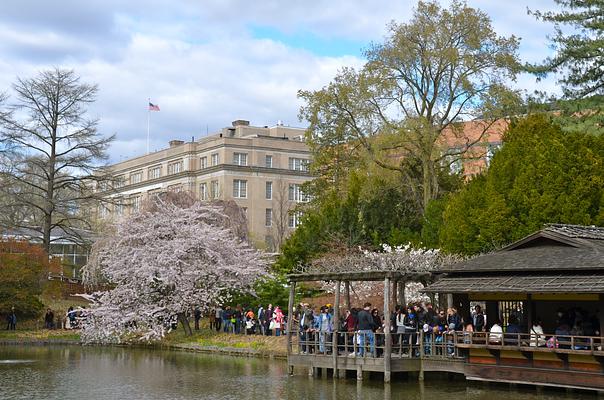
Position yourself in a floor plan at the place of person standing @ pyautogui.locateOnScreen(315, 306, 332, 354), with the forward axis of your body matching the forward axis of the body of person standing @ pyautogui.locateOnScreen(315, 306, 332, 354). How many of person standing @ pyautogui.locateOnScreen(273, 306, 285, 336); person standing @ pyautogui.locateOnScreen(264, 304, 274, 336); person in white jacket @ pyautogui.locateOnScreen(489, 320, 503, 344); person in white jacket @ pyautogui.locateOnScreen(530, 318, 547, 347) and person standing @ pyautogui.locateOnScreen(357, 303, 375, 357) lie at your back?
2

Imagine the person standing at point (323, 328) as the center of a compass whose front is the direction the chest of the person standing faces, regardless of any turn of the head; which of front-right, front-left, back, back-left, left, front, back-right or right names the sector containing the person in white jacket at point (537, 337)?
front-left

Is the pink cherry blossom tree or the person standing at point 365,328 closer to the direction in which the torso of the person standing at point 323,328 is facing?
the person standing

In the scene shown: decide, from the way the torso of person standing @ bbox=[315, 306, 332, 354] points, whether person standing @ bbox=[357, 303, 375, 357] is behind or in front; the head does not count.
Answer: in front

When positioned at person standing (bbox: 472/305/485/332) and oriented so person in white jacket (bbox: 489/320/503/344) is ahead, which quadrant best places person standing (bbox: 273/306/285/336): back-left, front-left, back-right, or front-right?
back-right

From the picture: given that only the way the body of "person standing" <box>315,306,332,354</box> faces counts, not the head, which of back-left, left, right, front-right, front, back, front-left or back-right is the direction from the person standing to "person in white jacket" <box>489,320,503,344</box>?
front-left

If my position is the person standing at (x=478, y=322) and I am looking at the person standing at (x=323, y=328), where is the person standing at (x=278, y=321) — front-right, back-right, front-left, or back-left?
front-right

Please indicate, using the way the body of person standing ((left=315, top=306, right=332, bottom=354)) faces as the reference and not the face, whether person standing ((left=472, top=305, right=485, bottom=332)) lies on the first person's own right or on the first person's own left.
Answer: on the first person's own left

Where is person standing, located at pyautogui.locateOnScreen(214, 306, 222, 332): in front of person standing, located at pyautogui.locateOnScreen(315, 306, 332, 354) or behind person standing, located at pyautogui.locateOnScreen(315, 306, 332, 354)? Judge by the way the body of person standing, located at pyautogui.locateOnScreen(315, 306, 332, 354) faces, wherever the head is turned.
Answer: behind

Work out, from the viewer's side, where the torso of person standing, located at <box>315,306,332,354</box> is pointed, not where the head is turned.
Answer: toward the camera

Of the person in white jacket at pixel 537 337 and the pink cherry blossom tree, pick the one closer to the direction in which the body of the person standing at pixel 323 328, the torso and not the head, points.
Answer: the person in white jacket

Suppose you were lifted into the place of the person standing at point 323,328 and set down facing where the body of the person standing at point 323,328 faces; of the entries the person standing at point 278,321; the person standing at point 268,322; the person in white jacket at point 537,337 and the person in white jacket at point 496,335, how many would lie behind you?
2

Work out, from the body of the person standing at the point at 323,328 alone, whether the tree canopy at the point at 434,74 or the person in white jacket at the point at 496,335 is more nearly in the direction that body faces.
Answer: the person in white jacket
